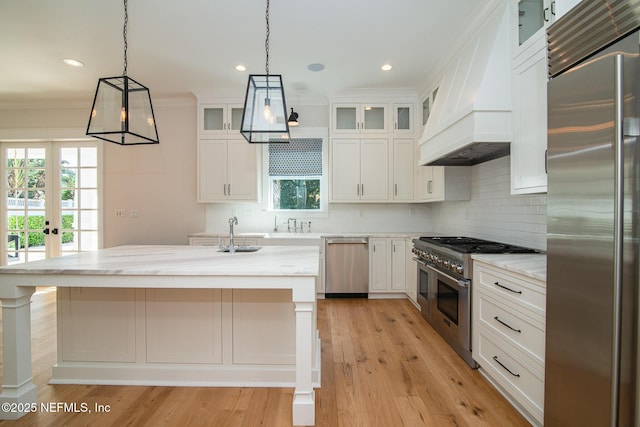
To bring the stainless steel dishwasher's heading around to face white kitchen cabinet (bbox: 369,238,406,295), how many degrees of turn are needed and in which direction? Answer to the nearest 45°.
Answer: approximately 90° to its left

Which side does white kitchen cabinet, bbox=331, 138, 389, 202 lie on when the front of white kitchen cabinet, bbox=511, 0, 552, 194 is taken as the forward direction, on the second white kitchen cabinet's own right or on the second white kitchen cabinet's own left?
on the second white kitchen cabinet's own right

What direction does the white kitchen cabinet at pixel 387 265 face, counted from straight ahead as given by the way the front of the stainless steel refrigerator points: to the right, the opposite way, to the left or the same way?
to the left

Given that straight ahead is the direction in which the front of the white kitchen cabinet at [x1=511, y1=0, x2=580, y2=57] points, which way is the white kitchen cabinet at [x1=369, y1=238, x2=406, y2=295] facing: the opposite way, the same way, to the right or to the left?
to the left

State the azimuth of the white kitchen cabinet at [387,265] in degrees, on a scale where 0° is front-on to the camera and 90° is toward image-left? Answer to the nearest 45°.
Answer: approximately 0°

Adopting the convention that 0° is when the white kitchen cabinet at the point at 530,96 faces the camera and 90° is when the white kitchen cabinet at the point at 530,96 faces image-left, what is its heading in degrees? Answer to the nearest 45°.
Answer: approximately 45°

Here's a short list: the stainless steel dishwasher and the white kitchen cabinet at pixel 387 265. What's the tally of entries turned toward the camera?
2
